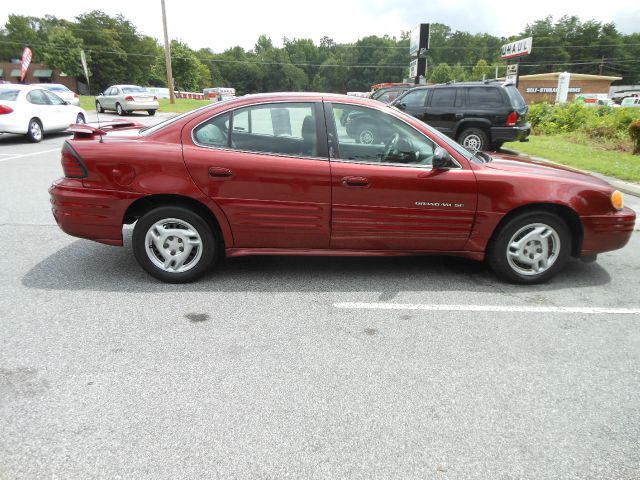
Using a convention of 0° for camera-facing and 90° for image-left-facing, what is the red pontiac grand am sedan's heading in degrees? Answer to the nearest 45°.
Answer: approximately 270°

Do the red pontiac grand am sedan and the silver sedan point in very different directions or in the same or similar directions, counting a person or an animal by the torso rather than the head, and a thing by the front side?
very different directions

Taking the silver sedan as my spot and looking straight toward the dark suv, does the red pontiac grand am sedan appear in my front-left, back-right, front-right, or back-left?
front-right

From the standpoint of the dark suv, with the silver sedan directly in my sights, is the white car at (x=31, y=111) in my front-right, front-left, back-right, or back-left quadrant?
front-left

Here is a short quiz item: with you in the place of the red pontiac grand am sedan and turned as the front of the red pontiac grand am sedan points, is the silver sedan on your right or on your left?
on your left

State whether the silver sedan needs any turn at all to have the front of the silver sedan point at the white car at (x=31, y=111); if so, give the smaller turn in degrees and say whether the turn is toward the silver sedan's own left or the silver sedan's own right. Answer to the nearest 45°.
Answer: approximately 135° to the silver sedan's own left

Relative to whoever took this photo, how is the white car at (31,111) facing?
facing away from the viewer and to the right of the viewer

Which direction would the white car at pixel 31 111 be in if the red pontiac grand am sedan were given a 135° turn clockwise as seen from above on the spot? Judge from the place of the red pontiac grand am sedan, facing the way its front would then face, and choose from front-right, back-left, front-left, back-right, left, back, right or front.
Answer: right

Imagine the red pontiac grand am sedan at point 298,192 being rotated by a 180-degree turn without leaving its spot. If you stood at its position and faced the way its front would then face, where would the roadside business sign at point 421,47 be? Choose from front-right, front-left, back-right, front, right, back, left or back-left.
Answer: right
